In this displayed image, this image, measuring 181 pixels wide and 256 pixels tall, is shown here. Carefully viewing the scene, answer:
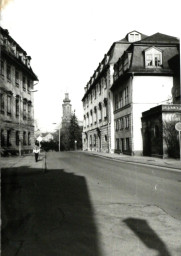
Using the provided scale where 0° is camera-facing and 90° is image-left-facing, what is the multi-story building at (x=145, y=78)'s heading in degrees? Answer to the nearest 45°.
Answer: approximately 90°
